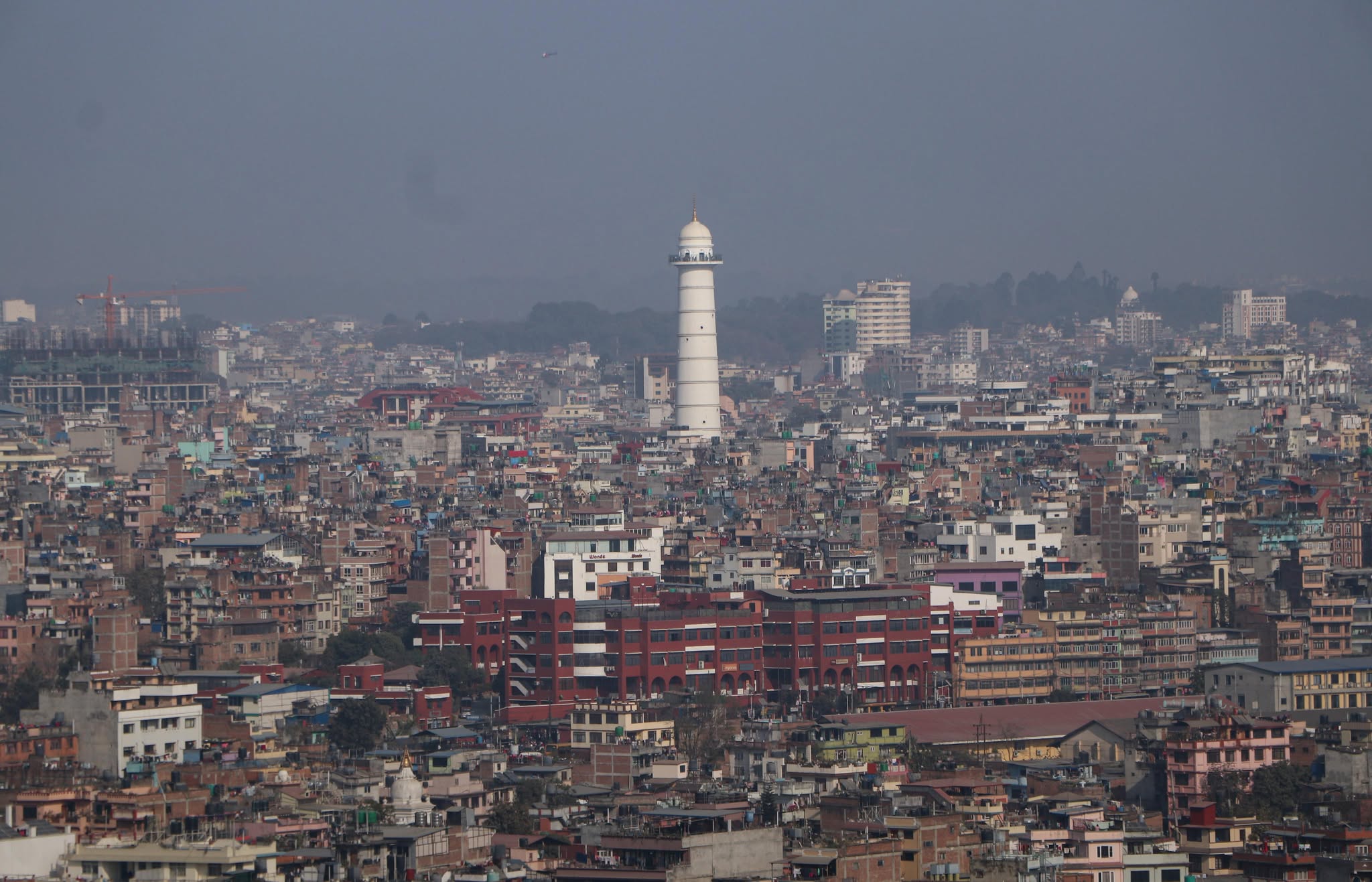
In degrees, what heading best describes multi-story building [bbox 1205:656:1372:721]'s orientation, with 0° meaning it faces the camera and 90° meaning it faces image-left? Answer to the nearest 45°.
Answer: approximately 315°

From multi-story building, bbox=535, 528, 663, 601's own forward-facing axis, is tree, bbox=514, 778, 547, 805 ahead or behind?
ahead

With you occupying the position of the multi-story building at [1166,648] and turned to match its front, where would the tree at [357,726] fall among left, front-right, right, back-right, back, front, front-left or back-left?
front-right

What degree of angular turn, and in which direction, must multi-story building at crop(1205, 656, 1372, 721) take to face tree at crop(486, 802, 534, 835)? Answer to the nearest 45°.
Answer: approximately 90° to its right

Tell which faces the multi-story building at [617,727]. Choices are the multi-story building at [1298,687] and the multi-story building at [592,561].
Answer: the multi-story building at [592,561]

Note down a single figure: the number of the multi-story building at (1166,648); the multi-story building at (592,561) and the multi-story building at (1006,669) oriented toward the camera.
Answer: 3

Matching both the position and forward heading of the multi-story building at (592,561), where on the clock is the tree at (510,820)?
The tree is roughly at 12 o'clock from the multi-story building.

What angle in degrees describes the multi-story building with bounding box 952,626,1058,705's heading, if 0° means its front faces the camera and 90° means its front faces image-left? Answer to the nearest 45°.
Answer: approximately 0°

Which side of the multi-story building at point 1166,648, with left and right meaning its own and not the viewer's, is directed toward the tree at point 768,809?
front
